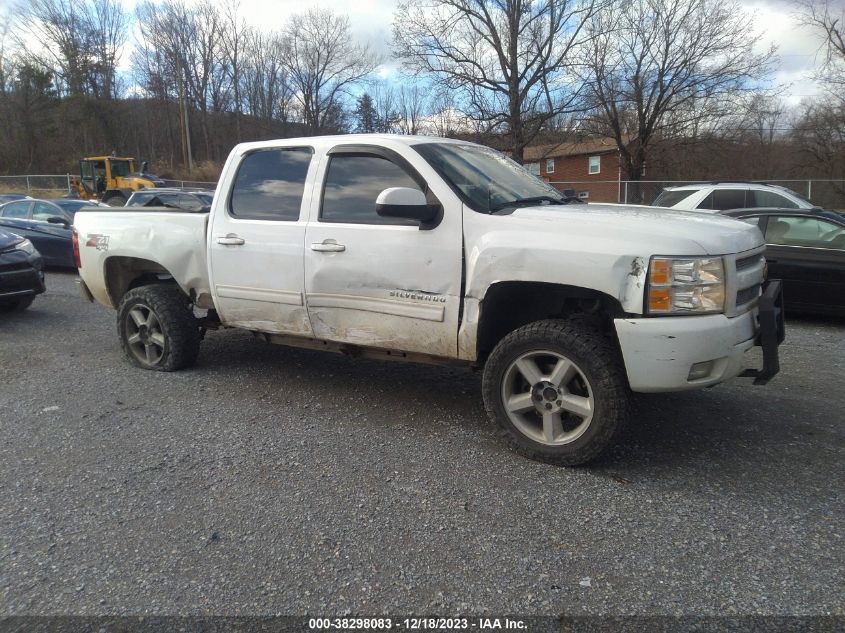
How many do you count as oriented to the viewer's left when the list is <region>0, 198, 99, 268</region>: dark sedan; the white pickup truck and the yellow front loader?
1

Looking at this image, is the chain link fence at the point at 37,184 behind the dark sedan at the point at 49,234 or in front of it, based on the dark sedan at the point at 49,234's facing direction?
behind

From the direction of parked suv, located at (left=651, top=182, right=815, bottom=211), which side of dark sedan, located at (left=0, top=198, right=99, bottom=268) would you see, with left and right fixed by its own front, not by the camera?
front

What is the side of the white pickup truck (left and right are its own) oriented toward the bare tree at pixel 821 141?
left

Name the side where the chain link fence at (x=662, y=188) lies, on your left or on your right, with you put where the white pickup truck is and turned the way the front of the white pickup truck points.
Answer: on your left

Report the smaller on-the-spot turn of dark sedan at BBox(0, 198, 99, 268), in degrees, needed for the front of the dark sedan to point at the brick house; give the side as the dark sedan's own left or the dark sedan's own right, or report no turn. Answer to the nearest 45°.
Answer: approximately 90° to the dark sedan's own left

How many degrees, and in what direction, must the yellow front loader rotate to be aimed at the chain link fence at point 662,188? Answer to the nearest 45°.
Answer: approximately 135° to its left

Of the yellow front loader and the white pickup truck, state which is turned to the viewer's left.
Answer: the yellow front loader

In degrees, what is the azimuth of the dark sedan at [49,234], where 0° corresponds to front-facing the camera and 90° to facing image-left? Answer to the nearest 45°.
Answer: approximately 315°

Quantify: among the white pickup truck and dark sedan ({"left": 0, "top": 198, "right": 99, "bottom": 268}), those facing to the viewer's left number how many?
0

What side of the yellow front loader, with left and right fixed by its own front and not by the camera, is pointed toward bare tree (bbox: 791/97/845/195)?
back

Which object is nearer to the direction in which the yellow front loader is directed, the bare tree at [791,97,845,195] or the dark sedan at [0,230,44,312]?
the dark sedan

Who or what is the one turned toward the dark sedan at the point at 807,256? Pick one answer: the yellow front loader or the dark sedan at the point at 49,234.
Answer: the dark sedan at the point at 49,234

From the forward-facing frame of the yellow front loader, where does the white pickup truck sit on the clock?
The white pickup truck is roughly at 9 o'clock from the yellow front loader.

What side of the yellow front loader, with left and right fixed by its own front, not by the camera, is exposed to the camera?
left

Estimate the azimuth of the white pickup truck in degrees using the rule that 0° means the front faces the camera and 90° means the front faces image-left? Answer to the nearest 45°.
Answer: approximately 315°
